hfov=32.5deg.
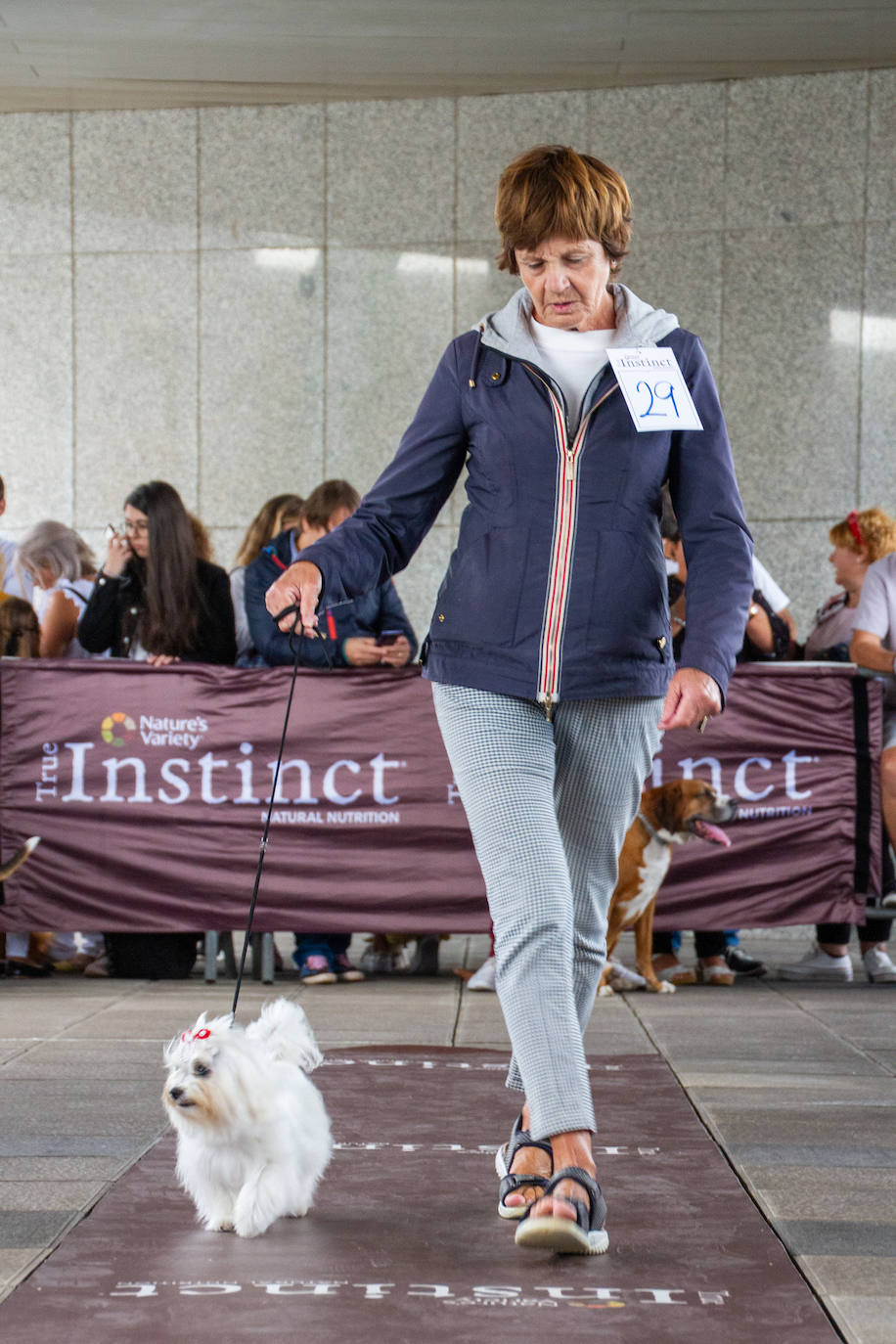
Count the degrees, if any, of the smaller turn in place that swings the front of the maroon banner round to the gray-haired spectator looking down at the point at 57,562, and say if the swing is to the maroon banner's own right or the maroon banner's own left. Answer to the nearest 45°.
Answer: approximately 135° to the maroon banner's own right

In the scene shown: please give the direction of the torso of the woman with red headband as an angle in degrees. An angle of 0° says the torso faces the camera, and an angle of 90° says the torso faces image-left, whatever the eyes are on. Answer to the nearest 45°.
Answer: approximately 90°

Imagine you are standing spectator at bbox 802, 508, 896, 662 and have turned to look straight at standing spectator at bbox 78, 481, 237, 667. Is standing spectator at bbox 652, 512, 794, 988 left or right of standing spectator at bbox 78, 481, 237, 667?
left

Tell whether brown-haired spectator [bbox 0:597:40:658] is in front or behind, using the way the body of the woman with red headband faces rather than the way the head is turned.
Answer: in front

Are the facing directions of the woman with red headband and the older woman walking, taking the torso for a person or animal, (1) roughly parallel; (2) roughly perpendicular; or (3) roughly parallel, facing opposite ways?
roughly perpendicular

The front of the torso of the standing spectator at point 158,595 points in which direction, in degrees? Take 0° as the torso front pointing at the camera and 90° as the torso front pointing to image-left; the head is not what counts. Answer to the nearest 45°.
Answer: approximately 45°

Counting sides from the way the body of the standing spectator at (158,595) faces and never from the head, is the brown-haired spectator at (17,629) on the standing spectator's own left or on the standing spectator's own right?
on the standing spectator's own right

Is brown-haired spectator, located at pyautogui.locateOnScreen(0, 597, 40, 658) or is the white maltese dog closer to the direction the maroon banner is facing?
the white maltese dog
